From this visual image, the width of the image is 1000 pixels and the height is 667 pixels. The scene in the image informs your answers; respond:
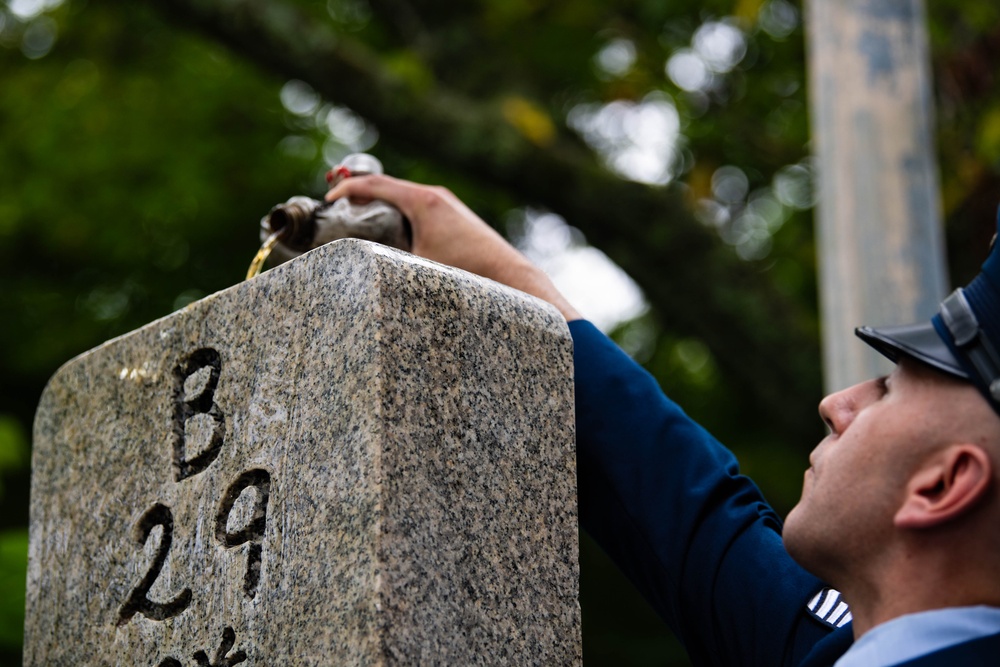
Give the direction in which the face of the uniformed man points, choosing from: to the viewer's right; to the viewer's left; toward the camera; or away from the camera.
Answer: to the viewer's left

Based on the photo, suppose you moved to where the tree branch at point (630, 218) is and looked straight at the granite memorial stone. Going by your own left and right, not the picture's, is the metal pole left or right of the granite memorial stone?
left

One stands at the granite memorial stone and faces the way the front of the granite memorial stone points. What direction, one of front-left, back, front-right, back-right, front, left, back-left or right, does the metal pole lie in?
back

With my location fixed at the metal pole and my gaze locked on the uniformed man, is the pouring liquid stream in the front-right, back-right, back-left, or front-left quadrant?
front-right

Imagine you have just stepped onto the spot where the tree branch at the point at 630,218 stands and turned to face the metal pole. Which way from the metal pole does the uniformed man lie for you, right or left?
right

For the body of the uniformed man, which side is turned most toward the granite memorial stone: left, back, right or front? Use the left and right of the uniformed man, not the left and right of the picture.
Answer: front

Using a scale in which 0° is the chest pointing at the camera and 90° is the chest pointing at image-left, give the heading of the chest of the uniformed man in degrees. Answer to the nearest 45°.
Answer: approximately 90°

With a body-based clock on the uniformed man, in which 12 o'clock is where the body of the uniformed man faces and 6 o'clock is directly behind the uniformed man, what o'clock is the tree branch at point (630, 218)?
The tree branch is roughly at 3 o'clock from the uniformed man.
